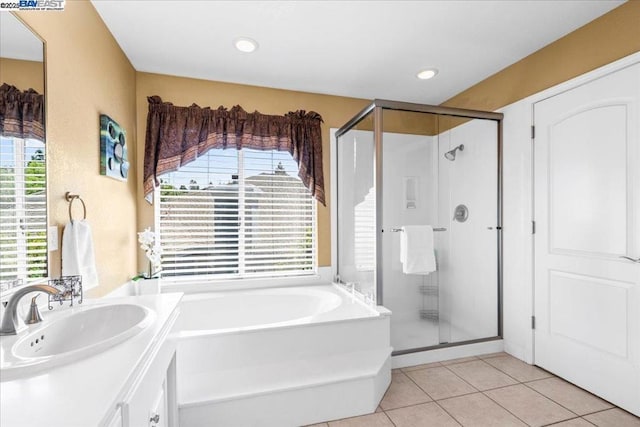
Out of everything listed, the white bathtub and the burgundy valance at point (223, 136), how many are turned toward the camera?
2

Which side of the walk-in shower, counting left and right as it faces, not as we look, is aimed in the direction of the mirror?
right

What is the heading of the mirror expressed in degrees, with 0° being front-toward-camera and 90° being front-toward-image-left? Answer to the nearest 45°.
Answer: approximately 315°

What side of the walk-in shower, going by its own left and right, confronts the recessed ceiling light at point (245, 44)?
right
